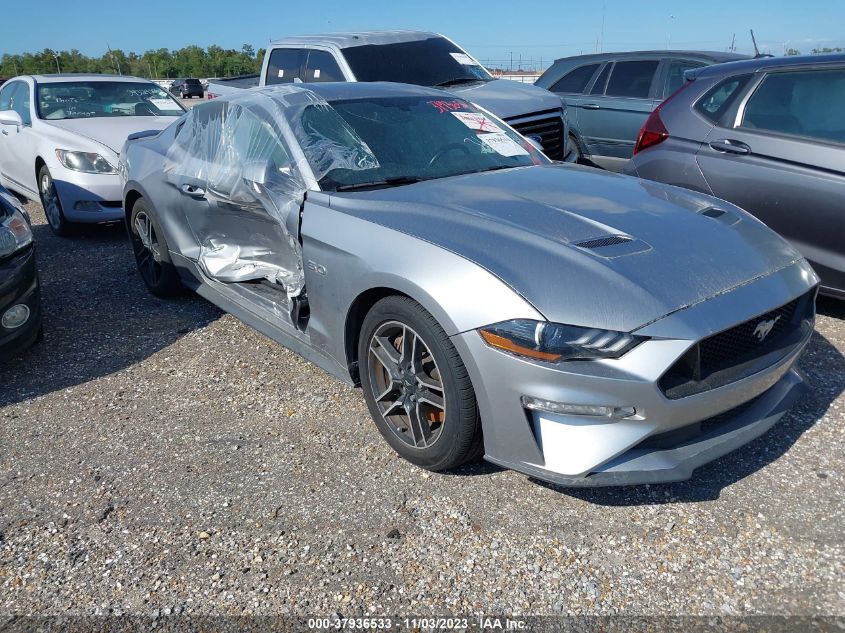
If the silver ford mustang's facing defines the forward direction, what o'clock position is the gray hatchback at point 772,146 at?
The gray hatchback is roughly at 9 o'clock from the silver ford mustang.

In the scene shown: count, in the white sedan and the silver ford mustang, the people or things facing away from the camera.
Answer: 0

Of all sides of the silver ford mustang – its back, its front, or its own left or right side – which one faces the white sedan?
back

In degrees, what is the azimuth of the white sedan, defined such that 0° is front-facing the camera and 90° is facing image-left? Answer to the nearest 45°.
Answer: approximately 315°

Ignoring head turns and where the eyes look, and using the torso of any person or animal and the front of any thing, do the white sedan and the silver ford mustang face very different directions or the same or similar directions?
same or similar directions

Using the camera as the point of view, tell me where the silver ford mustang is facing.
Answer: facing the viewer and to the right of the viewer

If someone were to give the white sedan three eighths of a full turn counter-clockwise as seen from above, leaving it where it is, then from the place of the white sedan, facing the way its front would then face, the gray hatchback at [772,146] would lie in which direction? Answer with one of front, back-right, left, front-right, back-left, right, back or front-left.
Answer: back-right
